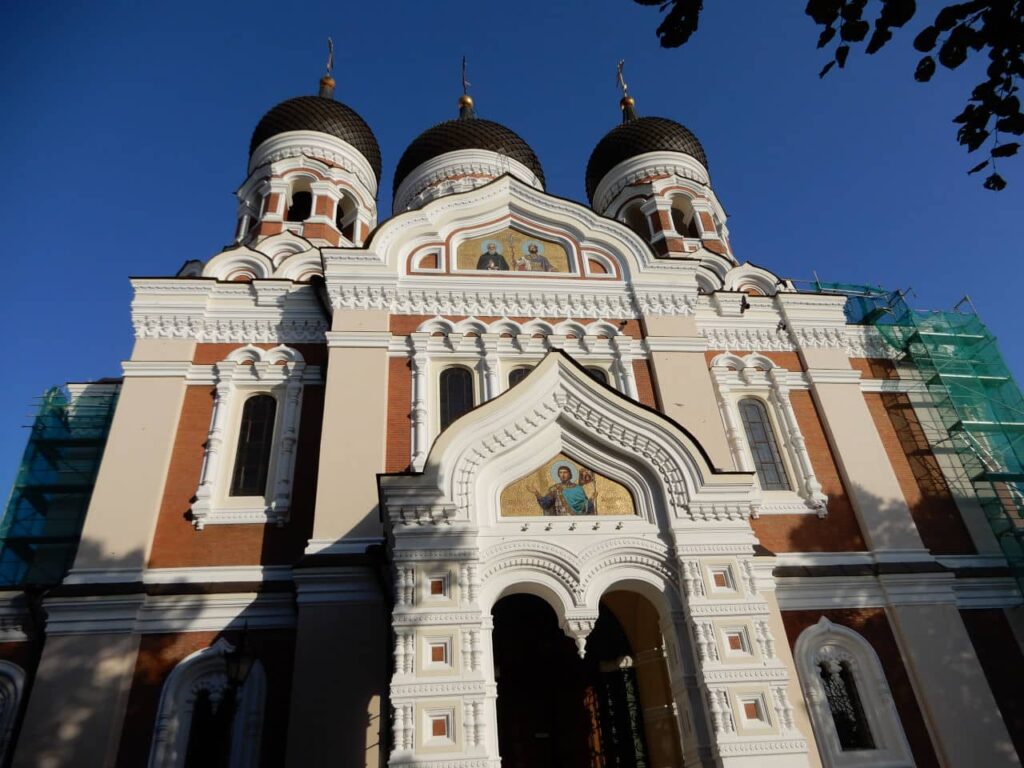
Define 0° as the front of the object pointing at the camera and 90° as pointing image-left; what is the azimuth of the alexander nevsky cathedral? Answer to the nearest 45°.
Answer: approximately 0°

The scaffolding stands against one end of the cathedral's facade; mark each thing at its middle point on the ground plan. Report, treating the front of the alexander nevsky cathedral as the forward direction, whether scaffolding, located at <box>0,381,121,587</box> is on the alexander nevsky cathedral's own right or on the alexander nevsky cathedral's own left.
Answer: on the alexander nevsky cathedral's own right
